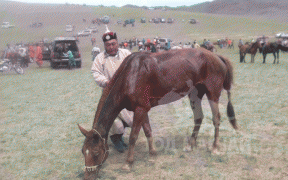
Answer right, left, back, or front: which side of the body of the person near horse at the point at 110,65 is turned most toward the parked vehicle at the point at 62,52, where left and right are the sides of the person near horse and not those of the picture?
back

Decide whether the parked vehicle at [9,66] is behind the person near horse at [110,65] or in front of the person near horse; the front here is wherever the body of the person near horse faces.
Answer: behind

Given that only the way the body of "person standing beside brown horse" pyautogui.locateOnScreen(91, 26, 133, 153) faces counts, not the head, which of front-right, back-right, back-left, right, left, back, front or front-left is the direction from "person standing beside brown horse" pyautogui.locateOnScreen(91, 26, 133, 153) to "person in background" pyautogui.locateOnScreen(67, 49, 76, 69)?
back

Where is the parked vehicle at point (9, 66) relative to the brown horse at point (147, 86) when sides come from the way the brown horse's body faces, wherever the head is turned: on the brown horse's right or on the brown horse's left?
on the brown horse's right

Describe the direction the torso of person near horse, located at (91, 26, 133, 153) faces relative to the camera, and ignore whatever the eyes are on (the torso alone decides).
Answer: toward the camera

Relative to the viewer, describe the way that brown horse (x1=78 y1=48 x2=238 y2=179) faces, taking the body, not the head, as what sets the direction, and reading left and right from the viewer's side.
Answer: facing the viewer and to the left of the viewer
